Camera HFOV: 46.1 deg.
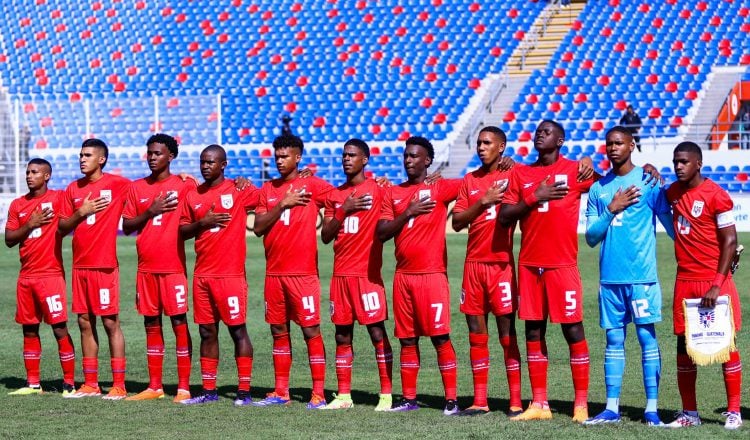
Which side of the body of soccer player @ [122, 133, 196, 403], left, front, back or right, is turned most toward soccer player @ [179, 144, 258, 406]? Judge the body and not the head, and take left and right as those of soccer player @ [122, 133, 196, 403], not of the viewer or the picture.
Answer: left

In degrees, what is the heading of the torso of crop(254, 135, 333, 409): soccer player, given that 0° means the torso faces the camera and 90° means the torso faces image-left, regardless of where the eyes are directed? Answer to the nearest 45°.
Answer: approximately 45°

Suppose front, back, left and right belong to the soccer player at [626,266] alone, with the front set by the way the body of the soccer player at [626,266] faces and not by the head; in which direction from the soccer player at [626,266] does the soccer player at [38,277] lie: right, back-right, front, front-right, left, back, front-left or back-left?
front-right

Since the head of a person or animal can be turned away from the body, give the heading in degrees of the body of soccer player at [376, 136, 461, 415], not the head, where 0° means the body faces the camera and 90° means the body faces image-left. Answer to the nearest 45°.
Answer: approximately 45°

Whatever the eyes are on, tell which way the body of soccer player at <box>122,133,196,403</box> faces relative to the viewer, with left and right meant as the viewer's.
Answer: facing the viewer and to the left of the viewer

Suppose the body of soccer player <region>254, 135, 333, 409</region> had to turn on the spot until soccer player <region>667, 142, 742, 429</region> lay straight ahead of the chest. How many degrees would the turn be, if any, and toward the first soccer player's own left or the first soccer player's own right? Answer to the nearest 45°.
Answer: approximately 90° to the first soccer player's own left

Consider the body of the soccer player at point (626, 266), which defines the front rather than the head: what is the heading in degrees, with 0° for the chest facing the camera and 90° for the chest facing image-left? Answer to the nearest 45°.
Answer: approximately 45°

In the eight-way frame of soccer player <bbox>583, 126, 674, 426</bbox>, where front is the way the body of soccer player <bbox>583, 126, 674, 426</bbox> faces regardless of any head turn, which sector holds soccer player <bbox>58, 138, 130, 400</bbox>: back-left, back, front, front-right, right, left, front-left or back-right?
front-right

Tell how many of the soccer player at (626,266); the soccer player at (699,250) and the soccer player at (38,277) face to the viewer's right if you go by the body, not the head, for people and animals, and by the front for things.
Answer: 0

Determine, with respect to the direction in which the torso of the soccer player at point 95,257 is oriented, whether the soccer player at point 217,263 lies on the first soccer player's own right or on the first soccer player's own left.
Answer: on the first soccer player's own left

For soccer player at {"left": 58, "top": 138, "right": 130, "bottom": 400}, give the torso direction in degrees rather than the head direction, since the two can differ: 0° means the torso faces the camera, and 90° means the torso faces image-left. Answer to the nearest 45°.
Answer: approximately 45°

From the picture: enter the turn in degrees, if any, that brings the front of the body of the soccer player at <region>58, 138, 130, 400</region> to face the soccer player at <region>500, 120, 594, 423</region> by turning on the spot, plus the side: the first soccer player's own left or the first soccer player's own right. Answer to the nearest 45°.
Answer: approximately 90° to the first soccer player's own left

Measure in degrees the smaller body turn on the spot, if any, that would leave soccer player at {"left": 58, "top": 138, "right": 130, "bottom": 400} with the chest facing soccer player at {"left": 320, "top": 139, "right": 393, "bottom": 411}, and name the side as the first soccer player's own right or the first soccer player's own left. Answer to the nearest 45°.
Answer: approximately 90° to the first soccer player's own left
